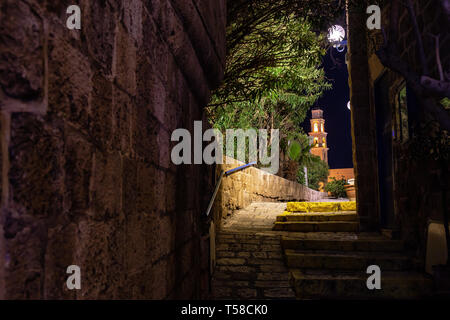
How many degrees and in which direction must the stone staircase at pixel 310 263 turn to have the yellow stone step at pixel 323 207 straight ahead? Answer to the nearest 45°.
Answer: approximately 180°

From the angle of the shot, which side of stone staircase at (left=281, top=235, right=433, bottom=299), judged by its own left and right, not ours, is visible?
front

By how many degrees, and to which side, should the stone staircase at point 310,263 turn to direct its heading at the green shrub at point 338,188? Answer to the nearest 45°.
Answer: approximately 180°

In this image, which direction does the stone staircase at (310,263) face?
toward the camera

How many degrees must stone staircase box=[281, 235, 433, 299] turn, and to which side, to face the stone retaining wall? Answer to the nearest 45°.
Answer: approximately 135° to its right

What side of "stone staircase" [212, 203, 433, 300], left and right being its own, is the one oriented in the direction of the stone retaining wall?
back

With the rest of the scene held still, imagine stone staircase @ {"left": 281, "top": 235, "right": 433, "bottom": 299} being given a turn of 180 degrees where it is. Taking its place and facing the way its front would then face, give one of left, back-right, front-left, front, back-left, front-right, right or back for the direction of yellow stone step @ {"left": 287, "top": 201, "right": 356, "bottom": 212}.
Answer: front

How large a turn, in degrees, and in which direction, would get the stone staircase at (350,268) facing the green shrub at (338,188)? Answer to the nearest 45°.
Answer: approximately 180°
